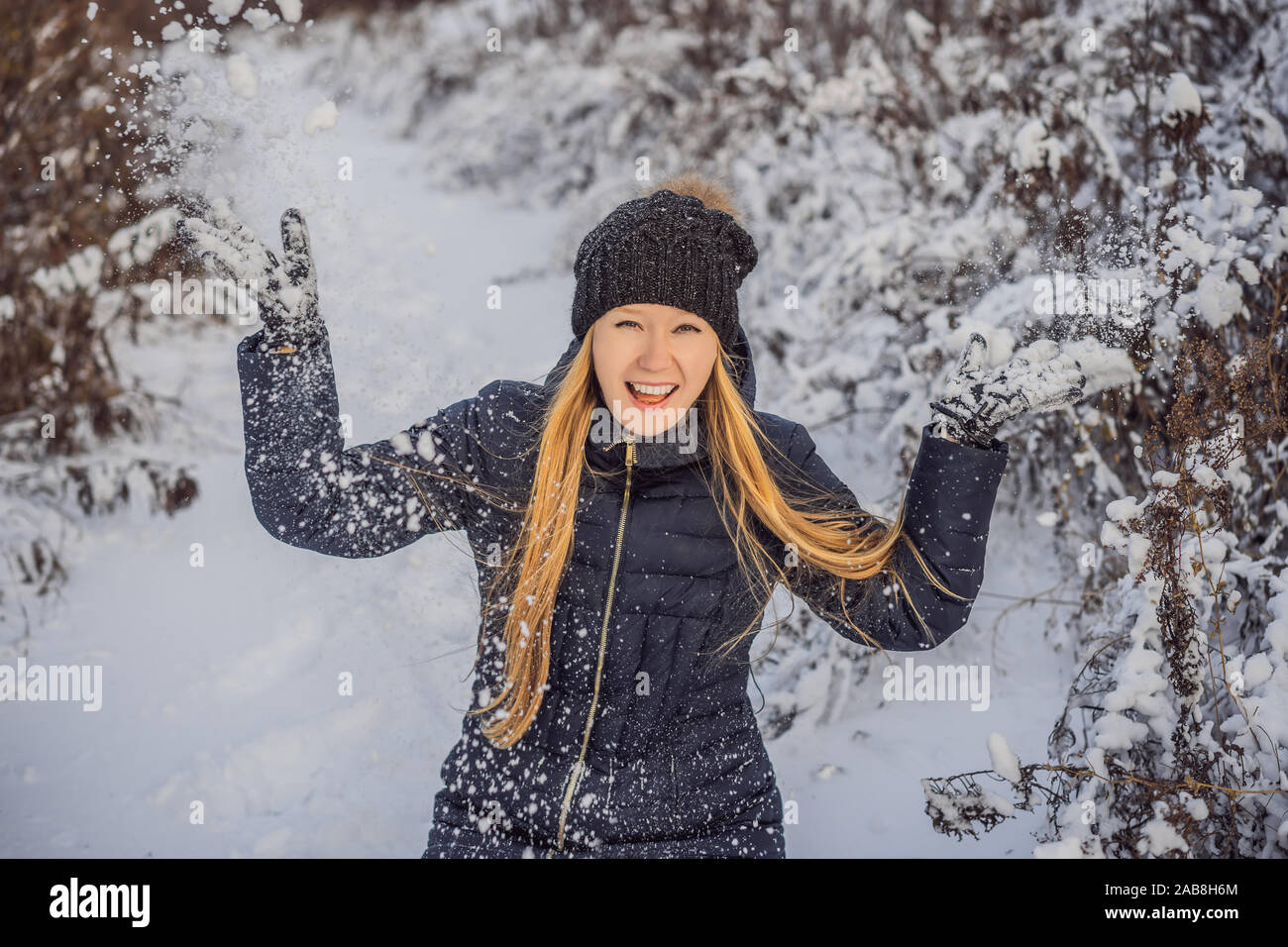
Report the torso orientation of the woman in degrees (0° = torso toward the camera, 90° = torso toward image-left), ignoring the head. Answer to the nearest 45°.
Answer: approximately 0°
